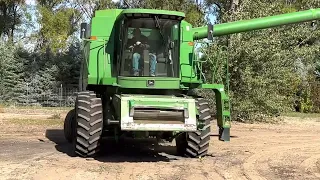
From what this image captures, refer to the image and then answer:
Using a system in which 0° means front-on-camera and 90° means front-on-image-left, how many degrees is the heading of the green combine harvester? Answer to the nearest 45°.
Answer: approximately 0°
